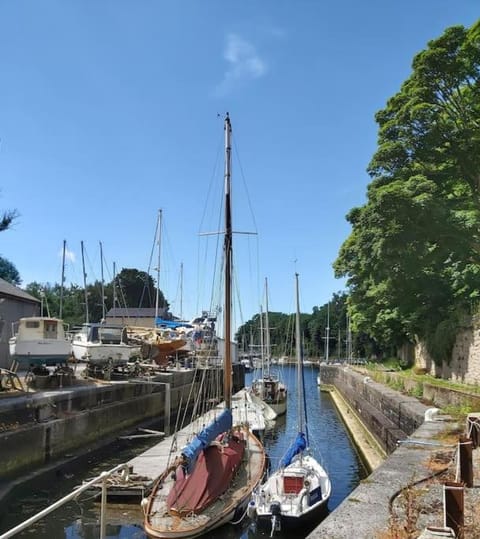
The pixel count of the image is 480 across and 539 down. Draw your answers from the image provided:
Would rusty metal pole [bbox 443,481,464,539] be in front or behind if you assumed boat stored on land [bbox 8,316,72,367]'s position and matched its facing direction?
behind

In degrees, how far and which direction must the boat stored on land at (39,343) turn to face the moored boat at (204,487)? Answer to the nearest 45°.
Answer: approximately 180°

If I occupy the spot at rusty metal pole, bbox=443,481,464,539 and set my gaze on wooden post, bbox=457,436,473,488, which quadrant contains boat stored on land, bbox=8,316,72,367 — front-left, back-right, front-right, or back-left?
front-left

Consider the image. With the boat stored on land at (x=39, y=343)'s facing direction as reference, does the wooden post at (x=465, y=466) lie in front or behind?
behind
